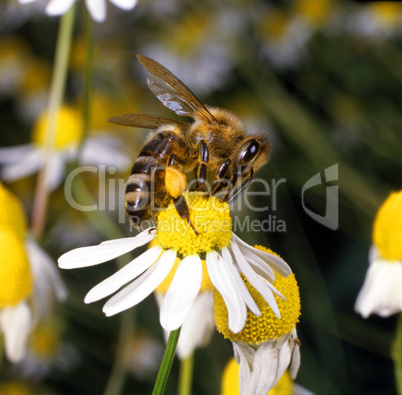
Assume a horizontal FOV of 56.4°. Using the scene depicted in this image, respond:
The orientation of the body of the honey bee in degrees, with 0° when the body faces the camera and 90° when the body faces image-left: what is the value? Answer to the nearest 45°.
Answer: approximately 270°

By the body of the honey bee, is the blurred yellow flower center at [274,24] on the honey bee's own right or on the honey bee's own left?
on the honey bee's own left

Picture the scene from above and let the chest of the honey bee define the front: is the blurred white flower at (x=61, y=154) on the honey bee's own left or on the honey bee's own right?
on the honey bee's own left

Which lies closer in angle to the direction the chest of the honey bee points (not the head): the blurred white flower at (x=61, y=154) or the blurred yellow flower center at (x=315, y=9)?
the blurred yellow flower center

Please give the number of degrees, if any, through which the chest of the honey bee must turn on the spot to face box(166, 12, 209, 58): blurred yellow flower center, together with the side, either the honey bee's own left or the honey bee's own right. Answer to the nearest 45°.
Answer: approximately 90° to the honey bee's own left
